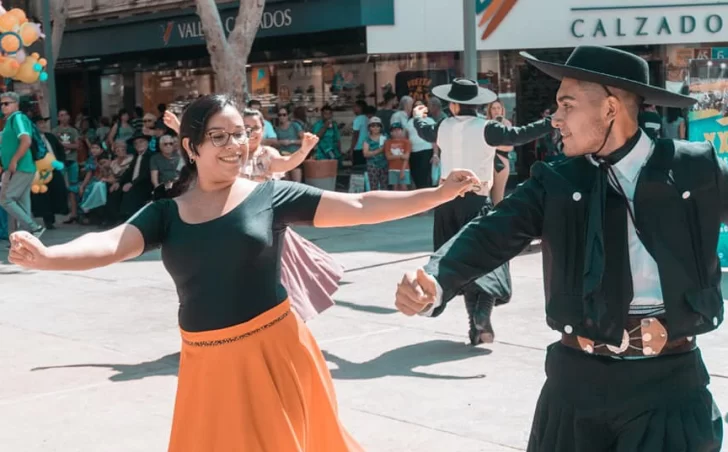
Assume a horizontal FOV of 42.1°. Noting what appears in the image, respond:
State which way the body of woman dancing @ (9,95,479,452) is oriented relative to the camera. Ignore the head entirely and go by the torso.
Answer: toward the camera

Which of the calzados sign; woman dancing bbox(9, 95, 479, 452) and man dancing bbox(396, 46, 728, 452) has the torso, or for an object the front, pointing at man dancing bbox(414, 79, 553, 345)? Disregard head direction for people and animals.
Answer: the calzados sign

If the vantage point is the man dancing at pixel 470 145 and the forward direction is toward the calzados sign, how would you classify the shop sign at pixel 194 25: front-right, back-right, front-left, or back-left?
front-left

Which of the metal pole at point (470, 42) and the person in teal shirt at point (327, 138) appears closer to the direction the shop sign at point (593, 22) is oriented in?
the metal pole

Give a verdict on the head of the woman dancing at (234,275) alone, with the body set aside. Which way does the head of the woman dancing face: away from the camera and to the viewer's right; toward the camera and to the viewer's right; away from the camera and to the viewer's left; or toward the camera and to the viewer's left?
toward the camera and to the viewer's right

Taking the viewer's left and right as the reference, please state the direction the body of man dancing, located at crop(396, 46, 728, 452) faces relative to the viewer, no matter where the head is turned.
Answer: facing the viewer

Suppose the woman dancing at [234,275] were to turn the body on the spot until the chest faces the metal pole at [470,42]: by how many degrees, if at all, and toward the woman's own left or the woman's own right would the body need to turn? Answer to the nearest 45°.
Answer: approximately 180°

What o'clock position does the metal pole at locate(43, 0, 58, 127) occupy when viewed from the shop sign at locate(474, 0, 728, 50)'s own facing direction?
The metal pole is roughly at 2 o'clock from the shop sign.

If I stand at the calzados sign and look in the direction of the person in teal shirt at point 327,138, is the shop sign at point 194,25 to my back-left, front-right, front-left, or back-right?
front-right

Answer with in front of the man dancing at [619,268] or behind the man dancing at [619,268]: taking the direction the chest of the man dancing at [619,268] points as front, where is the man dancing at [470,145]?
behind

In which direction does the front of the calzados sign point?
toward the camera

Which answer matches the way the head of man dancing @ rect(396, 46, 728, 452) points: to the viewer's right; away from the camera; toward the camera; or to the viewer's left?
to the viewer's left

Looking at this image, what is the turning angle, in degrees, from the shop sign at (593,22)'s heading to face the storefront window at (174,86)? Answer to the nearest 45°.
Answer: approximately 90° to its right
